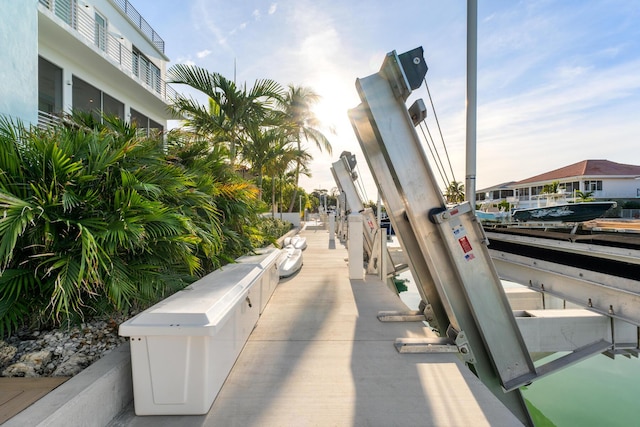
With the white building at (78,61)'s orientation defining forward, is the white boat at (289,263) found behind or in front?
in front

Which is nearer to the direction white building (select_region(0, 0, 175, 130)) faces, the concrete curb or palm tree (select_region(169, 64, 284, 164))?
the palm tree

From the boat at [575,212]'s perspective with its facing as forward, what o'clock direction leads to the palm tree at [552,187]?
The palm tree is roughly at 9 o'clock from the boat.

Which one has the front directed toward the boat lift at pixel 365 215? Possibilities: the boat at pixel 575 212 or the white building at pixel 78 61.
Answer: the white building

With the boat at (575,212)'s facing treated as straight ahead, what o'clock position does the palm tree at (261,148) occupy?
The palm tree is roughly at 5 o'clock from the boat.

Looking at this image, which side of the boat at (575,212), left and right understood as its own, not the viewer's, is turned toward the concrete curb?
right

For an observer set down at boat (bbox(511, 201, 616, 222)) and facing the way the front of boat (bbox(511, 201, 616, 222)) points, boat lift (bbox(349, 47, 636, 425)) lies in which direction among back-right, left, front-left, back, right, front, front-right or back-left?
right

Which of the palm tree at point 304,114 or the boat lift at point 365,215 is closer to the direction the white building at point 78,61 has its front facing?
the boat lift

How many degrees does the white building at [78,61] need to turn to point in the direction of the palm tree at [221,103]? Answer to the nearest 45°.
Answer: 0° — it already faces it

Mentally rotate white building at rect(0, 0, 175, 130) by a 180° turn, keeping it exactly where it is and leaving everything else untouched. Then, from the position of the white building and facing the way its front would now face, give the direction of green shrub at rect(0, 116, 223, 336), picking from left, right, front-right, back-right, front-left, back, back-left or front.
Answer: back-left

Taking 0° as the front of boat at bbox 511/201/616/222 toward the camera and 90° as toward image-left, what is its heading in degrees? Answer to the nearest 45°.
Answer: approximately 270°

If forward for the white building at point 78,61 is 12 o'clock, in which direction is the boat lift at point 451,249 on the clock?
The boat lift is roughly at 1 o'clock from the white building.

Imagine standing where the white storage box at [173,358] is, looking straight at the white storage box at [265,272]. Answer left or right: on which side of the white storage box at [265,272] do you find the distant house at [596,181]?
right

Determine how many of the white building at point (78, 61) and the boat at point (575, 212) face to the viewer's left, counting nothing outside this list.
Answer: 0
